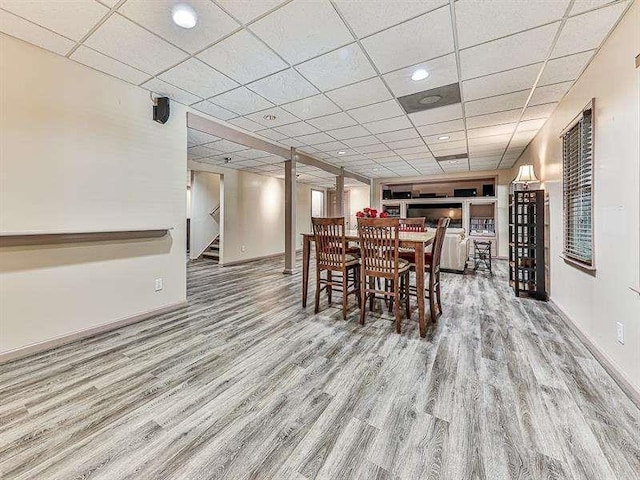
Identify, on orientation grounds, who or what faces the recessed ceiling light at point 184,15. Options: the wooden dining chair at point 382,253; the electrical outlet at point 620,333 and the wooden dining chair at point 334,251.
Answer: the electrical outlet

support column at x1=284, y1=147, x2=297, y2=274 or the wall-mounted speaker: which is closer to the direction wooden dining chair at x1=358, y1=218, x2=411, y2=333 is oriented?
the support column

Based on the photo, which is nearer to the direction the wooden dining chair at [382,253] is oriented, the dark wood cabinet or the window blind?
the dark wood cabinet

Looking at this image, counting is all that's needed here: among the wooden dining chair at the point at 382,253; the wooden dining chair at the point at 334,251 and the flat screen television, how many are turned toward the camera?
1

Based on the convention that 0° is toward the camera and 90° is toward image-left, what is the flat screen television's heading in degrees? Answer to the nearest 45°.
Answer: approximately 0°

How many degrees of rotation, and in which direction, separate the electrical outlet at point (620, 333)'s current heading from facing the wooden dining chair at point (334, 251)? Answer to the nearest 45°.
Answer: approximately 45° to its right

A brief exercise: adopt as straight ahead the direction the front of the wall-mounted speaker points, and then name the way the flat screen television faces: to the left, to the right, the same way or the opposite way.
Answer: to the right

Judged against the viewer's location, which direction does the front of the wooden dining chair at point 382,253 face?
facing away from the viewer and to the right of the viewer

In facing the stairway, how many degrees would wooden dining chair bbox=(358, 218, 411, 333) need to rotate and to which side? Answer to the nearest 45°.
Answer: approximately 90° to its left

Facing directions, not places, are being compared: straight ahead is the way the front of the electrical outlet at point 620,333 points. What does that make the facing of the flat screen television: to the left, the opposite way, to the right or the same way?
to the left

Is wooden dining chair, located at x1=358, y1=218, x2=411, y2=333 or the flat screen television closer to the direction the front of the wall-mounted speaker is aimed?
the wooden dining chair
